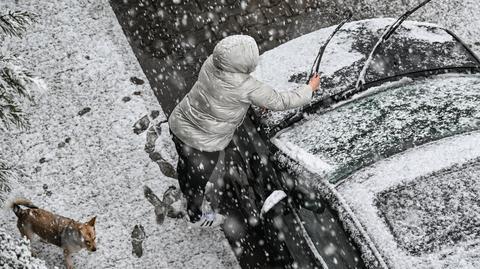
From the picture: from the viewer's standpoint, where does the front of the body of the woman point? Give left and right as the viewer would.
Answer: facing away from the viewer and to the right of the viewer

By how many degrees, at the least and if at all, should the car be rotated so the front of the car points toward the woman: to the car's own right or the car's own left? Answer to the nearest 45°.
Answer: approximately 45° to the car's own left

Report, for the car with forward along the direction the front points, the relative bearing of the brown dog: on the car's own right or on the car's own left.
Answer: on the car's own left

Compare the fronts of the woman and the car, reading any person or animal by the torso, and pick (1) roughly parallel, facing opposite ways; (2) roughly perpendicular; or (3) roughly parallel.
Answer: roughly perpendicular

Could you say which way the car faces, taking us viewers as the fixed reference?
facing away from the viewer and to the left of the viewer

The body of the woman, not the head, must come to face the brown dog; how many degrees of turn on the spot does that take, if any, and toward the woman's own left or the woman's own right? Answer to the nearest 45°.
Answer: approximately 135° to the woman's own left
